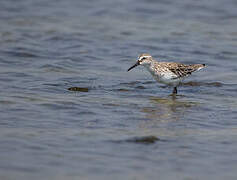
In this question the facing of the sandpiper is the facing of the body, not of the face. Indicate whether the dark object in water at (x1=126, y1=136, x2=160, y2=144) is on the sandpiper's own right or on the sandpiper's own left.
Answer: on the sandpiper's own left

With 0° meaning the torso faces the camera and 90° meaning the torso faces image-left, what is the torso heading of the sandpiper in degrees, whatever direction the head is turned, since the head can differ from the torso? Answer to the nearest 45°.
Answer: approximately 90°
